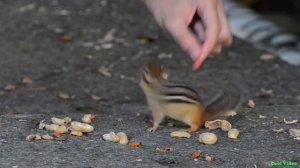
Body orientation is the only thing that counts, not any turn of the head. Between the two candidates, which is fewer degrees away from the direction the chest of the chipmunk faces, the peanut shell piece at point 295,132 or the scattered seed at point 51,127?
the scattered seed

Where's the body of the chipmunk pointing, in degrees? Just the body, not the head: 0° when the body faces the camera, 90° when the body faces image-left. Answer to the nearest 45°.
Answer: approximately 90°

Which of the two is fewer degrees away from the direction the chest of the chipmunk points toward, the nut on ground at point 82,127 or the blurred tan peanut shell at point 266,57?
the nut on ground

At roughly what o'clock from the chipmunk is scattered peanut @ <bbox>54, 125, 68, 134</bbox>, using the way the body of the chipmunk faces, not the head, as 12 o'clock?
The scattered peanut is roughly at 12 o'clock from the chipmunk.

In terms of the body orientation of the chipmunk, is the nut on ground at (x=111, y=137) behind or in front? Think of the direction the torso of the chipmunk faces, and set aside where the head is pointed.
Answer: in front

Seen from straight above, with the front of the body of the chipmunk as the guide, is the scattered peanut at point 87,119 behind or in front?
in front

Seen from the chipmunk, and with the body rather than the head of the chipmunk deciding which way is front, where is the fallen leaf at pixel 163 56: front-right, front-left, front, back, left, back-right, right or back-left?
right

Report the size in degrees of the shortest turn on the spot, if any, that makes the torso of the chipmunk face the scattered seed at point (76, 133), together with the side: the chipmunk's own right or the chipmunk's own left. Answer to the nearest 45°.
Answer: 0° — it already faces it

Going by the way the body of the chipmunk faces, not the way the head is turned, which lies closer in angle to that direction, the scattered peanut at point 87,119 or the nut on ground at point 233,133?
the scattered peanut
